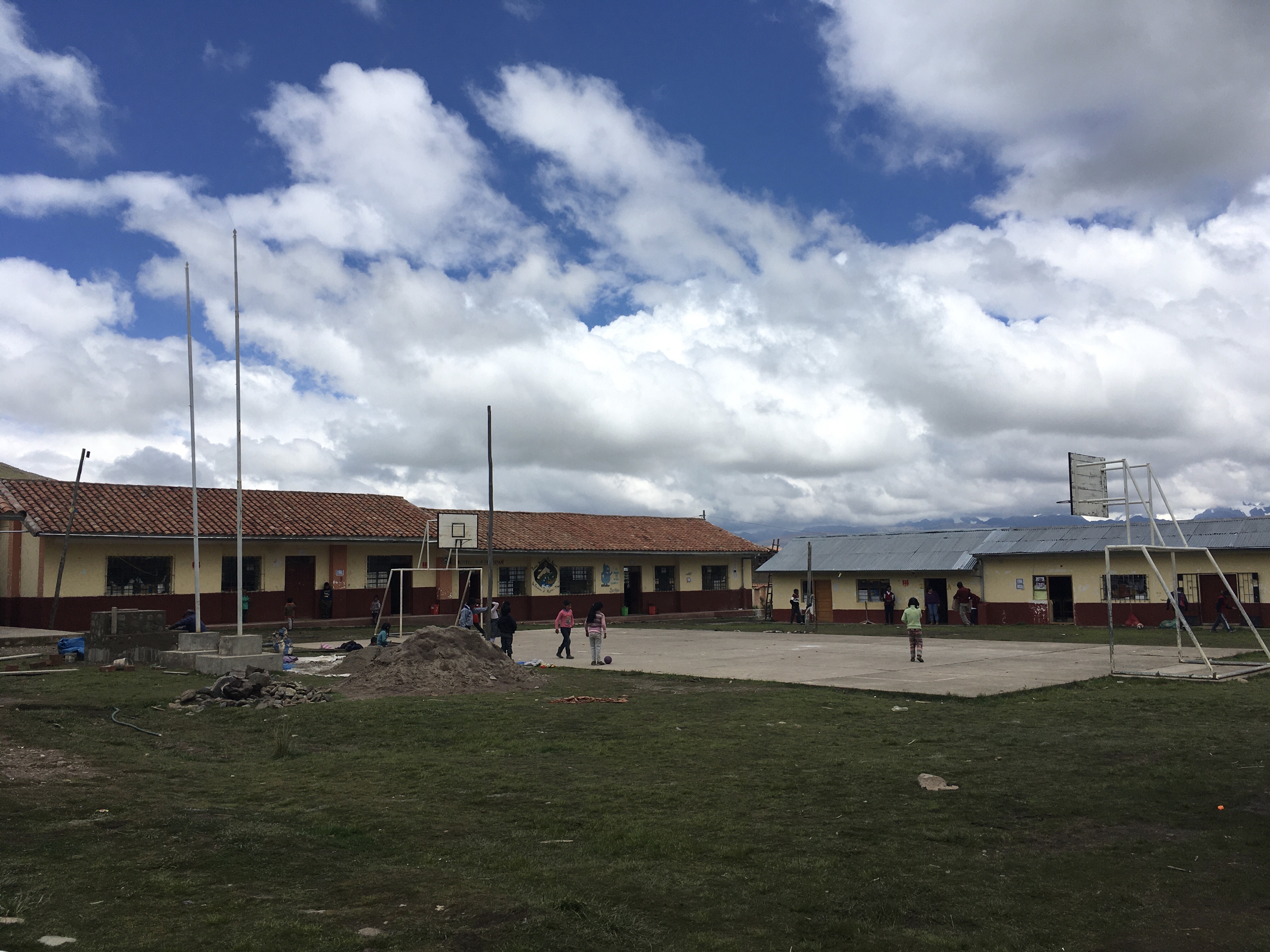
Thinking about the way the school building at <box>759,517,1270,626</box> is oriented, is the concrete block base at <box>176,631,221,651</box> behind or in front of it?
in front

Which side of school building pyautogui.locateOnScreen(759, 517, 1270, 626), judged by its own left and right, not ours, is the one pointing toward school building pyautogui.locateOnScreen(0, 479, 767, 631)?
right

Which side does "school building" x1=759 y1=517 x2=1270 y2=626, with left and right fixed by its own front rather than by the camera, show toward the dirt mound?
front

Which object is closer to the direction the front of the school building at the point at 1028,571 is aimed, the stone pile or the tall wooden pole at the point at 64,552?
the stone pile

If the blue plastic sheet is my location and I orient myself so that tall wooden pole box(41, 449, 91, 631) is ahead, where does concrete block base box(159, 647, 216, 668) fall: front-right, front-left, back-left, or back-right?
back-right

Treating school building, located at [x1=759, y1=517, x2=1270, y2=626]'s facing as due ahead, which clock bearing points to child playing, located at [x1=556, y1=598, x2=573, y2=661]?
The child playing is roughly at 1 o'clock from the school building.

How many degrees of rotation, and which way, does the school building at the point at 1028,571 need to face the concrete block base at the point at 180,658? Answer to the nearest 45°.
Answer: approximately 45° to its right

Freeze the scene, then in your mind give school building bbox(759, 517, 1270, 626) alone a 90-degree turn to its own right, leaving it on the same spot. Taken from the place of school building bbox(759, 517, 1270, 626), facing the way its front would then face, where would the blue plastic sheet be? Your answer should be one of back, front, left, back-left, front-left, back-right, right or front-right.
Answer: front-left

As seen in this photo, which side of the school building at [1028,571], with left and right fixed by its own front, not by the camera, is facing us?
front

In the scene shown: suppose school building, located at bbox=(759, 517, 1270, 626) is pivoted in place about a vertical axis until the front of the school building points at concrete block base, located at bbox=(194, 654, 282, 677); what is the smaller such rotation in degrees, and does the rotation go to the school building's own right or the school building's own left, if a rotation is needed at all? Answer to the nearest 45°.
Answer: approximately 45° to the school building's own right

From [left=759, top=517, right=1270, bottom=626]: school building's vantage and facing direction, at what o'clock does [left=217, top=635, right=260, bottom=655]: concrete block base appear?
The concrete block base is roughly at 1 o'clock from the school building.

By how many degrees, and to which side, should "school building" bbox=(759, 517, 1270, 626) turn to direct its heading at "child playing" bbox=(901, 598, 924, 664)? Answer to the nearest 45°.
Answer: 0° — it already faces them

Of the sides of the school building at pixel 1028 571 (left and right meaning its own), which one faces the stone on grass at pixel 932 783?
front
